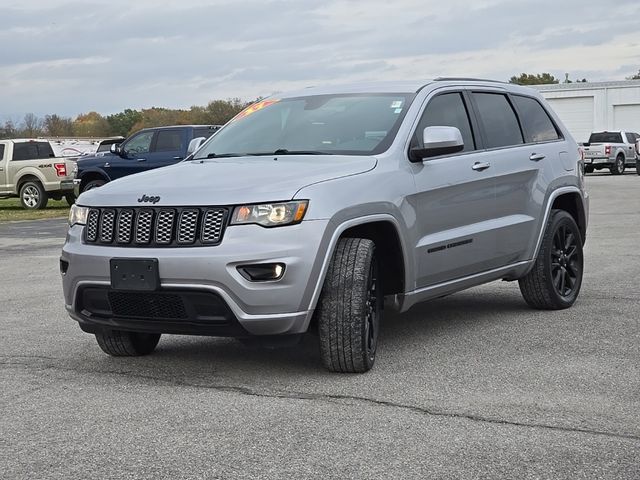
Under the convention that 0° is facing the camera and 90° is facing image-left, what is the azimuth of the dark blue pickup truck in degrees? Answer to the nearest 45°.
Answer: approximately 90°

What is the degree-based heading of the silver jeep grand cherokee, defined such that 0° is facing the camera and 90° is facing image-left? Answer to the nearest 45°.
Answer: approximately 45°

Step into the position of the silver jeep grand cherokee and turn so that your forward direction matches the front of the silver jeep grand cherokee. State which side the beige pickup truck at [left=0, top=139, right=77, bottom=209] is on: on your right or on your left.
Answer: on your right

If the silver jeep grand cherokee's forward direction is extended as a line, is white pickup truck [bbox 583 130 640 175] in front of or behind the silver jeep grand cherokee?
behind

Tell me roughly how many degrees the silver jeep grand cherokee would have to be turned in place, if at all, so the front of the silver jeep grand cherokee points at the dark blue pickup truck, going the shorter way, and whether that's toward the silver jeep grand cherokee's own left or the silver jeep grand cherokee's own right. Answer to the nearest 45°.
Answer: approximately 135° to the silver jeep grand cherokee's own right

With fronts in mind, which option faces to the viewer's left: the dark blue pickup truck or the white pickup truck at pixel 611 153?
the dark blue pickup truck

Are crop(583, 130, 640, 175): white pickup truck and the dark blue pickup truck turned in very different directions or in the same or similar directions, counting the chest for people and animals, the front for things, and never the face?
very different directions

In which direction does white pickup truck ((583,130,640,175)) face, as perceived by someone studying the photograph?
facing away from the viewer and to the right of the viewer

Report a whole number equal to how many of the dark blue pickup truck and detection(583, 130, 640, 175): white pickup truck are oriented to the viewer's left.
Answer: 1
